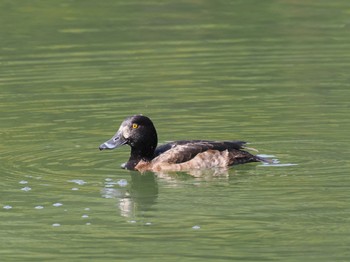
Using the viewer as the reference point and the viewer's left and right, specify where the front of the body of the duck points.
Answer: facing to the left of the viewer
